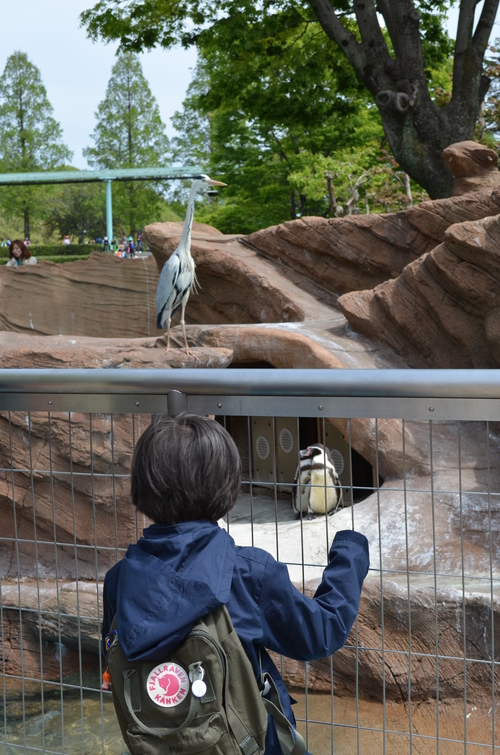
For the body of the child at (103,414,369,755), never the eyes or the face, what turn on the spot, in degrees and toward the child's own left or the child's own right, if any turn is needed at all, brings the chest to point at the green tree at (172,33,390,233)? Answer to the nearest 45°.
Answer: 0° — they already face it

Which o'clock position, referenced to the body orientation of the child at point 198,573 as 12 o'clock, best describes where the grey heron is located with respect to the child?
The grey heron is roughly at 12 o'clock from the child.

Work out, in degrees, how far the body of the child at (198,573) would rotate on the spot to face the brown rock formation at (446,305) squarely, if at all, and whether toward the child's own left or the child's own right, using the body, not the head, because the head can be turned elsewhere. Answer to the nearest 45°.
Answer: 0° — they already face it

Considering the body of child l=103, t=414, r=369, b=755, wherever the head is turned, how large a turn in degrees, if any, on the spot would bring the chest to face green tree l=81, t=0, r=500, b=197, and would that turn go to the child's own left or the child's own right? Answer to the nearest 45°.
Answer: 0° — they already face it

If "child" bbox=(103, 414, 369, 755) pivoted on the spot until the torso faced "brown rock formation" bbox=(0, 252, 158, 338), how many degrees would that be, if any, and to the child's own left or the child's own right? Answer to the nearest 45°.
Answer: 0° — they already face it

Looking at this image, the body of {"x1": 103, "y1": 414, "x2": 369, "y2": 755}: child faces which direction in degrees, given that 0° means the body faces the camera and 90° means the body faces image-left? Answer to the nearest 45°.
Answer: approximately 180°

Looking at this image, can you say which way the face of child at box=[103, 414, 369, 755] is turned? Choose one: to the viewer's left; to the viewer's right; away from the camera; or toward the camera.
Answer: away from the camera
